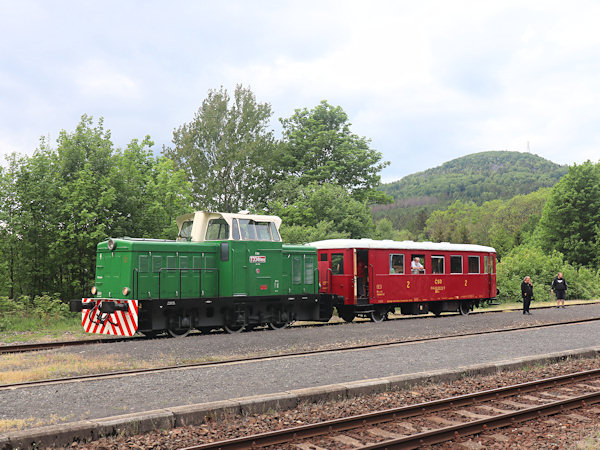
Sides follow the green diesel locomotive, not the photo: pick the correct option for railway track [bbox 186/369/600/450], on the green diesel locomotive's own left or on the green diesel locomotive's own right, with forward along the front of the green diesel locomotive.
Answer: on the green diesel locomotive's own left

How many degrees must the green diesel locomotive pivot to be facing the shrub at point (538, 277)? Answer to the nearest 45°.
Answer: approximately 180°

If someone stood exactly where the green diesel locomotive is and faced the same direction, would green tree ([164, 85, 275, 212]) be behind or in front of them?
behind

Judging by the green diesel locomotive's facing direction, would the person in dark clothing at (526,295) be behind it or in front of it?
behind

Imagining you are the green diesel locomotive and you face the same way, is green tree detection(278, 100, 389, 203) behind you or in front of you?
behind

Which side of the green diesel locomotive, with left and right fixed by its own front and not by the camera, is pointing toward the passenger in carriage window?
back

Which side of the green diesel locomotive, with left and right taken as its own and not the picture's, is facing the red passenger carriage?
back

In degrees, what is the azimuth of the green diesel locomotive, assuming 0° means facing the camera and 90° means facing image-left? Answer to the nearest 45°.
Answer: approximately 45°

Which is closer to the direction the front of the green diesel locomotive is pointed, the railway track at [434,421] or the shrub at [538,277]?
the railway track

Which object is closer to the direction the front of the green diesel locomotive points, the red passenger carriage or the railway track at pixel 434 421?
the railway track
